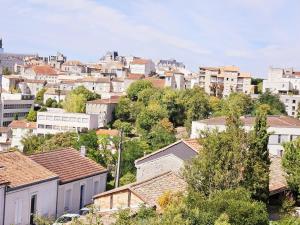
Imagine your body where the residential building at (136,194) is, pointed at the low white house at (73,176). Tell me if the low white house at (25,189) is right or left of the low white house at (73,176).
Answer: left

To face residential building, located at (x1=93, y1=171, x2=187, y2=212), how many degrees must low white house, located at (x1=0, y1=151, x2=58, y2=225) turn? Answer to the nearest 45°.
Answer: approximately 45° to its left

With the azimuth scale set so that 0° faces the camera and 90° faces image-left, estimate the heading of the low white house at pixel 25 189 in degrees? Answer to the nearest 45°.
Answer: approximately 315°

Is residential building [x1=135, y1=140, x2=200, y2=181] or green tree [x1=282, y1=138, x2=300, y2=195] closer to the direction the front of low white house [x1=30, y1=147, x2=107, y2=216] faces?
the green tree

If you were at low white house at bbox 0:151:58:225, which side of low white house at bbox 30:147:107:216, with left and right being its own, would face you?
right

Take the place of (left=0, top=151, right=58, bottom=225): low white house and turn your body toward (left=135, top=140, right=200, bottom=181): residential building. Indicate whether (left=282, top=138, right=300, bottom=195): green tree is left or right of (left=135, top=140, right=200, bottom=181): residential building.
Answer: right

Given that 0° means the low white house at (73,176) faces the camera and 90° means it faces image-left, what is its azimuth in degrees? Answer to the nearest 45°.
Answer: approximately 315°
